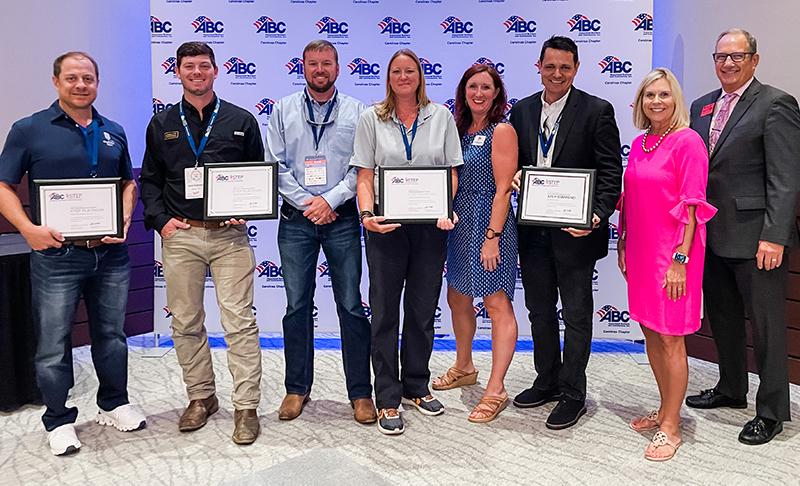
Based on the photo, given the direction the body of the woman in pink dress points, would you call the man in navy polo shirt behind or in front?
in front

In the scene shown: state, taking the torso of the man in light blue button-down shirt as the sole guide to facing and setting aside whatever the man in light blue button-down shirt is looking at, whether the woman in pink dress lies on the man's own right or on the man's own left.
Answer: on the man's own left

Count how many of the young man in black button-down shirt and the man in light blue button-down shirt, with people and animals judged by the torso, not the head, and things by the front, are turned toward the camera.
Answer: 2

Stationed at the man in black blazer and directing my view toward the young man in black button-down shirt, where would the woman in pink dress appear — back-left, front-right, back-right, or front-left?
back-left

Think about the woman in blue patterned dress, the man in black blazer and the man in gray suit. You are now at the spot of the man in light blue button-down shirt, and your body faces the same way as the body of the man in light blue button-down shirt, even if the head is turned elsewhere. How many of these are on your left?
3
